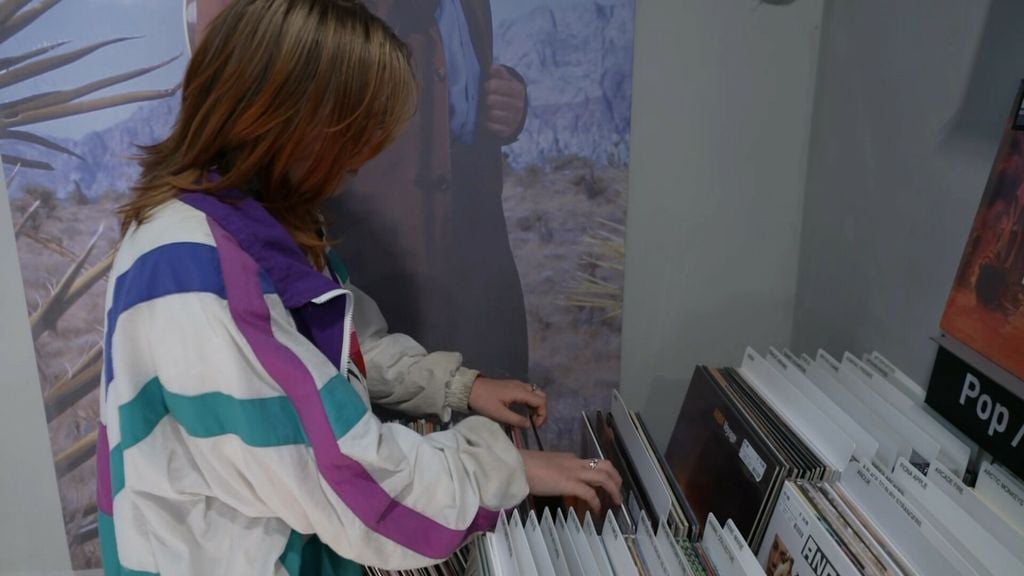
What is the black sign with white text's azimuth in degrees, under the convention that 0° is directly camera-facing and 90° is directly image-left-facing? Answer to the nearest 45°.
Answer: approximately 45°

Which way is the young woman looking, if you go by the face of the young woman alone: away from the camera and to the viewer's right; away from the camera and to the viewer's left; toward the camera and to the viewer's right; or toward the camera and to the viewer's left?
away from the camera and to the viewer's right

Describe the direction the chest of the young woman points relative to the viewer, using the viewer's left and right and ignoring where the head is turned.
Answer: facing to the right of the viewer

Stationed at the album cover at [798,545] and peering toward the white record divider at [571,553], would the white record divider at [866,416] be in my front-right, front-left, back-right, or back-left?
back-right

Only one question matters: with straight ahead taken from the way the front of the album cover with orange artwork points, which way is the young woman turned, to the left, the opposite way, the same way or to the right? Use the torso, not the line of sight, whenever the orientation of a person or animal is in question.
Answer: the opposite way
